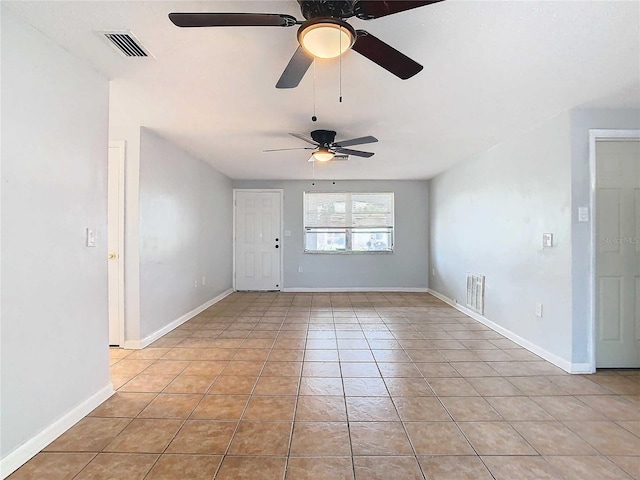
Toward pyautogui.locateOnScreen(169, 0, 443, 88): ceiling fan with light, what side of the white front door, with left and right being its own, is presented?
front

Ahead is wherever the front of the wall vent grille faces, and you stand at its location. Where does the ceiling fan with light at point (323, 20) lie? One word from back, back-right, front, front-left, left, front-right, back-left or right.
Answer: front-left

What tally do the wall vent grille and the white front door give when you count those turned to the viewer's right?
0

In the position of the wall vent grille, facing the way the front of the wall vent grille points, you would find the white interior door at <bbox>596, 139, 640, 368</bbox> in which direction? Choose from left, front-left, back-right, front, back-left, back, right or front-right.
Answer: left

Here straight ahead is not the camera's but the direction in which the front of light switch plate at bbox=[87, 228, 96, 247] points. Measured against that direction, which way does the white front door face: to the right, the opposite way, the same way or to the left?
to the right

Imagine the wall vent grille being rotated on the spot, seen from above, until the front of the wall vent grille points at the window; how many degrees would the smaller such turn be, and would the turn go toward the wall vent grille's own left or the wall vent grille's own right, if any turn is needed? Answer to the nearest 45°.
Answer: approximately 90° to the wall vent grille's own right

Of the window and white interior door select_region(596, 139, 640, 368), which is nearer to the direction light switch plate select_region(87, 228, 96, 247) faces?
the white interior door

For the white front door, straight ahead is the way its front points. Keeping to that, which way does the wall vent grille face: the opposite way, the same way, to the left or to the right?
to the right

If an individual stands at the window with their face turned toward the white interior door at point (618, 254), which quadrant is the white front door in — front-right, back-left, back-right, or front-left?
back-right

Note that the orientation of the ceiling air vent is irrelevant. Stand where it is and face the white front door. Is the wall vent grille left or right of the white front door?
right

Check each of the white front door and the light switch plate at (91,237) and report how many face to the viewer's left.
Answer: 0

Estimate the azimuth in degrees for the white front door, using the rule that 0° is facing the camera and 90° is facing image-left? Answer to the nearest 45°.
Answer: approximately 0°

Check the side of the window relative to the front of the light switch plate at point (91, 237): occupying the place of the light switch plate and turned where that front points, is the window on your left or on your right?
on your left

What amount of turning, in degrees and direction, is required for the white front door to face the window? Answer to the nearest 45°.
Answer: approximately 90° to its left
